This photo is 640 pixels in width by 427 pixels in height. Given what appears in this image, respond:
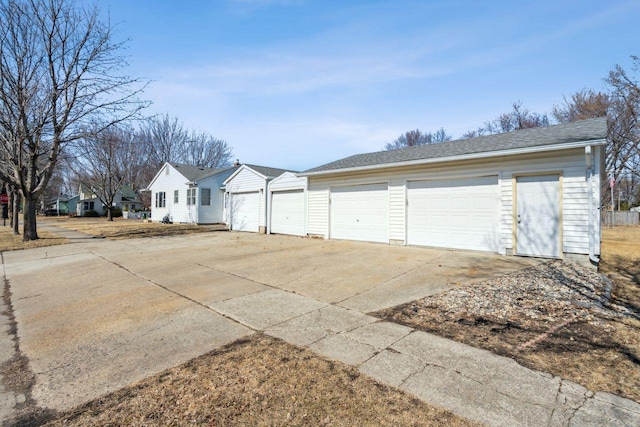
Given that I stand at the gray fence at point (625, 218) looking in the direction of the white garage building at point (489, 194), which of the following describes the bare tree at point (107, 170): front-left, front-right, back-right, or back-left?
front-right

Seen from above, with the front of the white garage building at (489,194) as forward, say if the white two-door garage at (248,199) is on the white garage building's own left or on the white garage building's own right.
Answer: on the white garage building's own right

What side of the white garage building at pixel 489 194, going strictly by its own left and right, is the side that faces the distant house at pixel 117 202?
right

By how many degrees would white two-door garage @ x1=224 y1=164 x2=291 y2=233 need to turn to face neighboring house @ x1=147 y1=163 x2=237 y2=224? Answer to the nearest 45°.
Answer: approximately 90° to its right

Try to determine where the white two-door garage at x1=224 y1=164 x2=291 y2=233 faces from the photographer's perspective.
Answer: facing the viewer and to the left of the viewer

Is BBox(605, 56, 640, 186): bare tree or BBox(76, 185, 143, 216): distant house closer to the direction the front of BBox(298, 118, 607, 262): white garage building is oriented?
the distant house

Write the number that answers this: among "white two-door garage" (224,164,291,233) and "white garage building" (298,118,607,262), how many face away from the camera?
0

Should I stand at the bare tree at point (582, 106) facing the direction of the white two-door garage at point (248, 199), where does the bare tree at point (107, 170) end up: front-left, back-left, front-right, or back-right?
front-right

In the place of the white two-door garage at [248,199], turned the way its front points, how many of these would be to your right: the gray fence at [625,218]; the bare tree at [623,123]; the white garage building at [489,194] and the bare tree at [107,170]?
1

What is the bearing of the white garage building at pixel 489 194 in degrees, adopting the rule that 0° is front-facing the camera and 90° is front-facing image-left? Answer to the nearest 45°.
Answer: approximately 45°

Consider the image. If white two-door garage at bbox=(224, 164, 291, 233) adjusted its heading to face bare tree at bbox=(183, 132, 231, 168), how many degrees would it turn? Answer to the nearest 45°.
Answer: approximately 135° to its right
